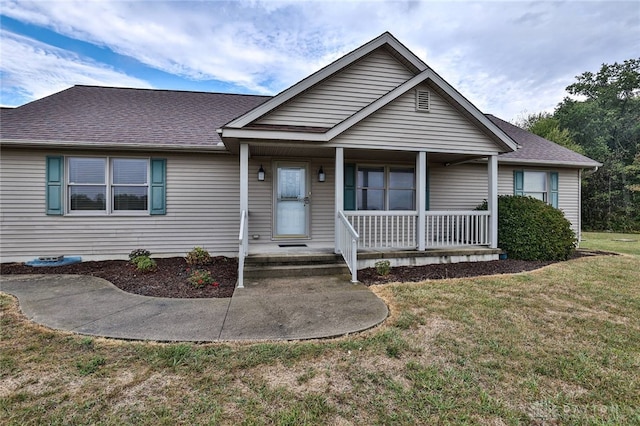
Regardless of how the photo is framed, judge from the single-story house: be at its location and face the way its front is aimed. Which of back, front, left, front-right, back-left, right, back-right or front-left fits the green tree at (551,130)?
back-left

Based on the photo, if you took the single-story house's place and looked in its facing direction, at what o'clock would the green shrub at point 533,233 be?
The green shrub is roughly at 9 o'clock from the single-story house.

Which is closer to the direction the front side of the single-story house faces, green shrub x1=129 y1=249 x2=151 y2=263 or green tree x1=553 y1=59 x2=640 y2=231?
the green shrub

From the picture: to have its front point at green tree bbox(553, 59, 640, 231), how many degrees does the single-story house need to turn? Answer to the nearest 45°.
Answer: approximately 135° to its left

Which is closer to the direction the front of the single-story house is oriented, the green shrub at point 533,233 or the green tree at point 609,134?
the green shrub

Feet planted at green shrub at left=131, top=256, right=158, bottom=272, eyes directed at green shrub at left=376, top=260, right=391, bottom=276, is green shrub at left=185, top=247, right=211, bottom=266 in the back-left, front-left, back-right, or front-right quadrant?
front-left

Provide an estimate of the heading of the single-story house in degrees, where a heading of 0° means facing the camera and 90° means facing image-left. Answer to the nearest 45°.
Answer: approximately 0°

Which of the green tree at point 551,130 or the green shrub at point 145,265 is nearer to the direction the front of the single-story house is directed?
the green shrub

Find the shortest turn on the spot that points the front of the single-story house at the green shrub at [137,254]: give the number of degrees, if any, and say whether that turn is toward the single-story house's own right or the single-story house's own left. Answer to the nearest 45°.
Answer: approximately 90° to the single-story house's own right
